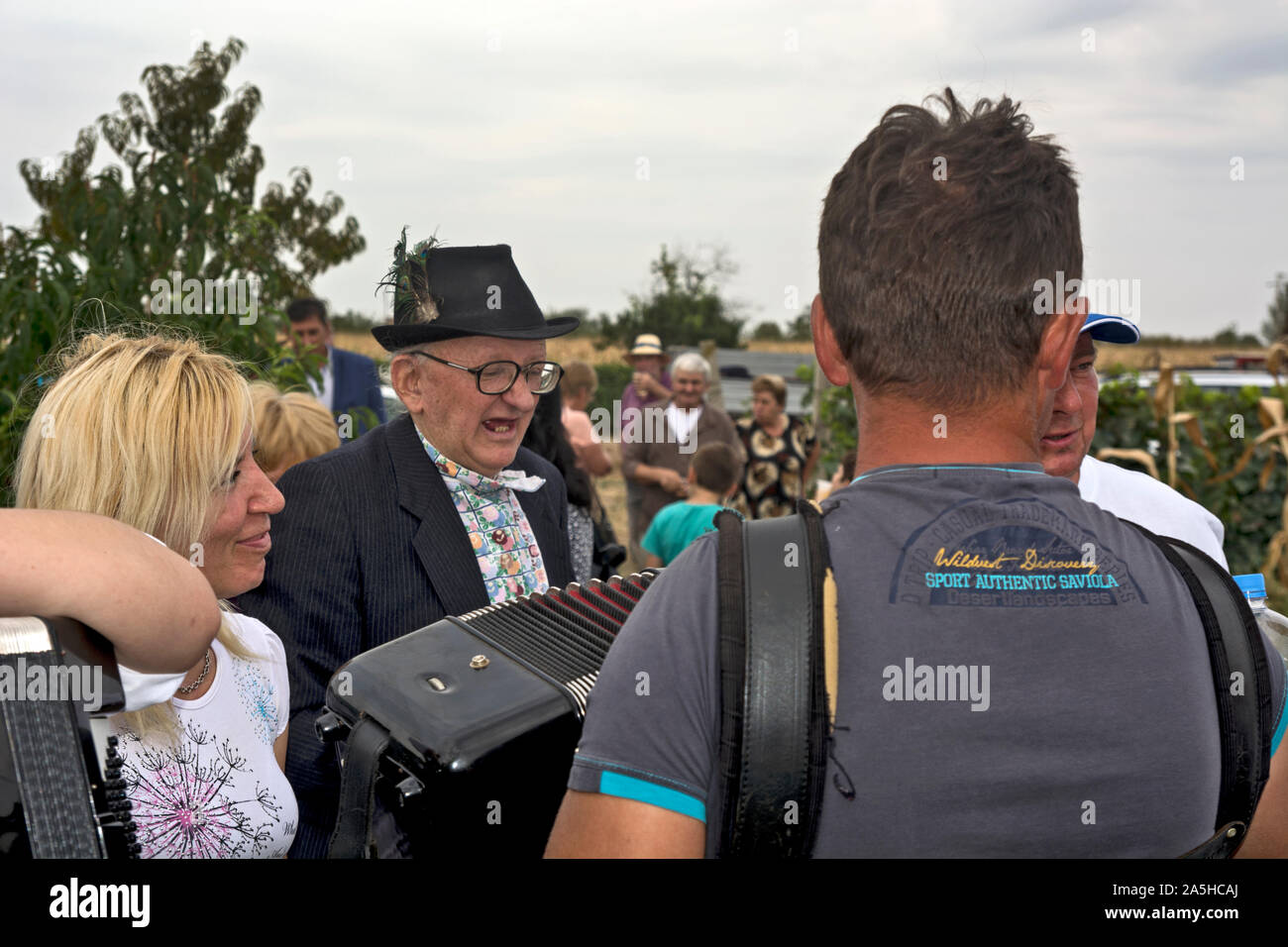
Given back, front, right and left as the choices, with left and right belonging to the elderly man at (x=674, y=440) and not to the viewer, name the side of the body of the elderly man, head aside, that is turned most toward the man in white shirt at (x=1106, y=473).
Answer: front

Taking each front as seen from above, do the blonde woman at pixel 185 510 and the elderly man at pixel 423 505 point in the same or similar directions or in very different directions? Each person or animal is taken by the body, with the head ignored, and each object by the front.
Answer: same or similar directions

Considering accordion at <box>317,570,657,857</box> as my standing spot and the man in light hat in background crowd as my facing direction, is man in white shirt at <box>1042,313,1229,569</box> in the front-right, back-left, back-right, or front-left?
front-right

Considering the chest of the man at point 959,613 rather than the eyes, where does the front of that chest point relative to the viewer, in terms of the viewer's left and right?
facing away from the viewer

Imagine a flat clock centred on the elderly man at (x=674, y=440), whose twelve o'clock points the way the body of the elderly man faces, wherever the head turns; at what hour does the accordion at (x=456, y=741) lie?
The accordion is roughly at 12 o'clock from the elderly man.

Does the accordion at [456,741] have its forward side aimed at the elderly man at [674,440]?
no

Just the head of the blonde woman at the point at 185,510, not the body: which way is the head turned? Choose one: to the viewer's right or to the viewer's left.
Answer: to the viewer's right

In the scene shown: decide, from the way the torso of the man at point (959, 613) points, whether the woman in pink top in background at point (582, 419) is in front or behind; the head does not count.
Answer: in front

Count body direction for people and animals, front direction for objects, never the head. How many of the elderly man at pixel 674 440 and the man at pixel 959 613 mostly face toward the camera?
1

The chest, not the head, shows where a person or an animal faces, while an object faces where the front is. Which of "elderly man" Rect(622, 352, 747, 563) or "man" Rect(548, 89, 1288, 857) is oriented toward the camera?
the elderly man

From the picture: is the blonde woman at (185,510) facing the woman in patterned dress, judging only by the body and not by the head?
no

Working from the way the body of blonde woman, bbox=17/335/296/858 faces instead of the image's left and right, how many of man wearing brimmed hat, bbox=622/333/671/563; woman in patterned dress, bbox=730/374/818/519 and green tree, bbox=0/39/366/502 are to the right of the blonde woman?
0

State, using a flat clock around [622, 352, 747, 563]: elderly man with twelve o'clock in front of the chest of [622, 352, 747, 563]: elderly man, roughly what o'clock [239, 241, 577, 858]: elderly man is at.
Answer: [239, 241, 577, 858]: elderly man is roughly at 12 o'clock from [622, 352, 747, 563]: elderly man.

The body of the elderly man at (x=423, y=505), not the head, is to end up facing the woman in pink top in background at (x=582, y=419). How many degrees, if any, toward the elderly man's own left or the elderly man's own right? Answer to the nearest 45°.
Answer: approximately 135° to the elderly man's own left

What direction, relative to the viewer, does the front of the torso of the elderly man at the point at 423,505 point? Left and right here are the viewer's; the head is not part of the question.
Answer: facing the viewer and to the right of the viewer

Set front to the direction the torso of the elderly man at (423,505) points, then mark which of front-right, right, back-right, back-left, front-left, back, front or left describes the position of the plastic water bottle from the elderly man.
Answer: front

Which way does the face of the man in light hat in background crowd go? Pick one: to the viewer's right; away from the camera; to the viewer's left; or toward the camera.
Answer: toward the camera

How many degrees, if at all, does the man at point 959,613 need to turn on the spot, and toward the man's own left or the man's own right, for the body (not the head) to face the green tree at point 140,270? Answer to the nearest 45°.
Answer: approximately 45° to the man's own left

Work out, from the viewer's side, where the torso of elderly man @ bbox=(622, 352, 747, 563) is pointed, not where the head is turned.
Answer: toward the camera
